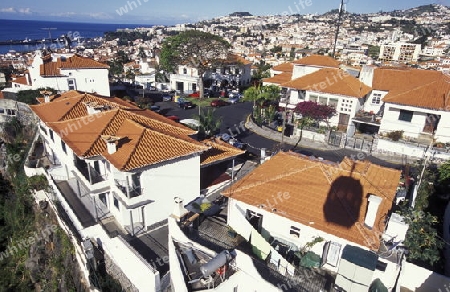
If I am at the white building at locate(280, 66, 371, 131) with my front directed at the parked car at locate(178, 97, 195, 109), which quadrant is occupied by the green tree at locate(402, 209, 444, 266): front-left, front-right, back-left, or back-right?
back-left

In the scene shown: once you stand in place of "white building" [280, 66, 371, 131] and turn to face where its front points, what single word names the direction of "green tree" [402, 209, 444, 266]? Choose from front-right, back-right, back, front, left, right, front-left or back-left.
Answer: front-left

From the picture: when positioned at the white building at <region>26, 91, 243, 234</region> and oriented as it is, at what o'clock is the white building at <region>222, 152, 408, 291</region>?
the white building at <region>222, 152, 408, 291</region> is roughly at 9 o'clock from the white building at <region>26, 91, 243, 234</region>.

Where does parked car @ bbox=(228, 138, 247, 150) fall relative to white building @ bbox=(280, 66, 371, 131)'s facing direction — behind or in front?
in front

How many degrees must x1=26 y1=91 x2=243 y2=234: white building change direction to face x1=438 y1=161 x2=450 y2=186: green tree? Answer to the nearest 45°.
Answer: approximately 135° to its left

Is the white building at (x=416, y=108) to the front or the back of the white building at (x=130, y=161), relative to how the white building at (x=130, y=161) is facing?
to the back

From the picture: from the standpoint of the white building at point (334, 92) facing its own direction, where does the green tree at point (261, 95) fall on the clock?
The green tree is roughly at 2 o'clock from the white building.

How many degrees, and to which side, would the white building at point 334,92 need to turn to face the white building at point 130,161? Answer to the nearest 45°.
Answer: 0° — it already faces it

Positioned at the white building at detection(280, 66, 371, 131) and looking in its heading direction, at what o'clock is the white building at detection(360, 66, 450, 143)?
the white building at detection(360, 66, 450, 143) is roughly at 8 o'clock from the white building at detection(280, 66, 371, 131).

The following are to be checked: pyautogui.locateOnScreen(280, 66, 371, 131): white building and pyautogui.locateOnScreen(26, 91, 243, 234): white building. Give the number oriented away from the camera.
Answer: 0

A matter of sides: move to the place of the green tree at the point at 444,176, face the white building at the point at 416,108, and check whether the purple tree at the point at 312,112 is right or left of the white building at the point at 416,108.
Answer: left

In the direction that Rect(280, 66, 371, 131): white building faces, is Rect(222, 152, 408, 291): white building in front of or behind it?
in front

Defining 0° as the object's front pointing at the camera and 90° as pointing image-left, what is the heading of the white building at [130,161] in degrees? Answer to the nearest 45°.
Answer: approximately 45°

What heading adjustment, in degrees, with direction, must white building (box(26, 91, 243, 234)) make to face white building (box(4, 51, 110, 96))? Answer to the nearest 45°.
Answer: approximately 135° to its right

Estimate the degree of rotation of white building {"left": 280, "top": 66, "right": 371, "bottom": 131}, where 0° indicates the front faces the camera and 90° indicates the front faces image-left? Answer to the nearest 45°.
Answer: approximately 45°

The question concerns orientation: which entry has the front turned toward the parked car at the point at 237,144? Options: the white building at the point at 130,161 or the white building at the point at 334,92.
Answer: the white building at the point at 334,92

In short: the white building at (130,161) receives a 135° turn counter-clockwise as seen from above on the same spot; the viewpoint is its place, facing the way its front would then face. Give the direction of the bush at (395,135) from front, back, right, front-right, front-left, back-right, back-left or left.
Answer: front
